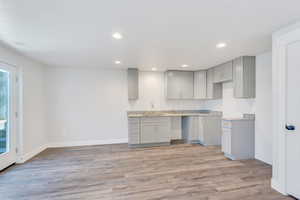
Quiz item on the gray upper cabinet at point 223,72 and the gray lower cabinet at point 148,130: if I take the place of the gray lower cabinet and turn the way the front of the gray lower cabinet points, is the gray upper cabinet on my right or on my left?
on my left

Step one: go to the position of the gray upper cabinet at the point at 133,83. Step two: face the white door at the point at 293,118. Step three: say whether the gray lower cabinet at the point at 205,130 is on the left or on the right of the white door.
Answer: left

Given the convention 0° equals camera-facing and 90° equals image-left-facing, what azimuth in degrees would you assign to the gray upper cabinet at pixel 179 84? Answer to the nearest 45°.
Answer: approximately 0°

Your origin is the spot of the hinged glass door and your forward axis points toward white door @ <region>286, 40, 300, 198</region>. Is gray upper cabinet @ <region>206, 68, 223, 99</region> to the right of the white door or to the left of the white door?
left

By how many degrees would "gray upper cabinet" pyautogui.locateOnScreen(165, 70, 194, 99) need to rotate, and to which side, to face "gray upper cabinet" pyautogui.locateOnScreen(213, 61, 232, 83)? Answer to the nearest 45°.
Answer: approximately 45° to its left

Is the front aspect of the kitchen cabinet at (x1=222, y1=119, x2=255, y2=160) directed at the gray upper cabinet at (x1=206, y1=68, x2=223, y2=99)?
no

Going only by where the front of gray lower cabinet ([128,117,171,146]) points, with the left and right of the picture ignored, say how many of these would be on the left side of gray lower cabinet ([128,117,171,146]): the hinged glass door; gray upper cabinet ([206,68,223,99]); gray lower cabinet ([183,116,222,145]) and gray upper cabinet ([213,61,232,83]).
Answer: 3

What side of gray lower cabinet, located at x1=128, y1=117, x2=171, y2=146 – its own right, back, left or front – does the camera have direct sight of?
front
